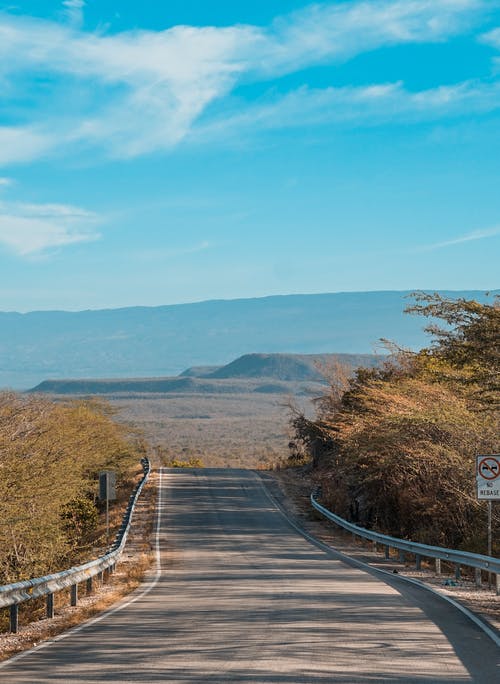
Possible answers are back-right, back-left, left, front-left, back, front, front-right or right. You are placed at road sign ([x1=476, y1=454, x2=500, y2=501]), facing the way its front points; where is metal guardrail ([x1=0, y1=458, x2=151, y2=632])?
front-right

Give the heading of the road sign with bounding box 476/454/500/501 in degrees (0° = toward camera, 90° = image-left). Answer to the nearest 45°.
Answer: approximately 0°

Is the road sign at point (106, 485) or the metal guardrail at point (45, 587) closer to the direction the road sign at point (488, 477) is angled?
the metal guardrail

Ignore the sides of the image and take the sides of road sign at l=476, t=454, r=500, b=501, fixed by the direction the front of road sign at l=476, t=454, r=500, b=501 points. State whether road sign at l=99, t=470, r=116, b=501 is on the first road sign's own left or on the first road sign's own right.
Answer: on the first road sign's own right
